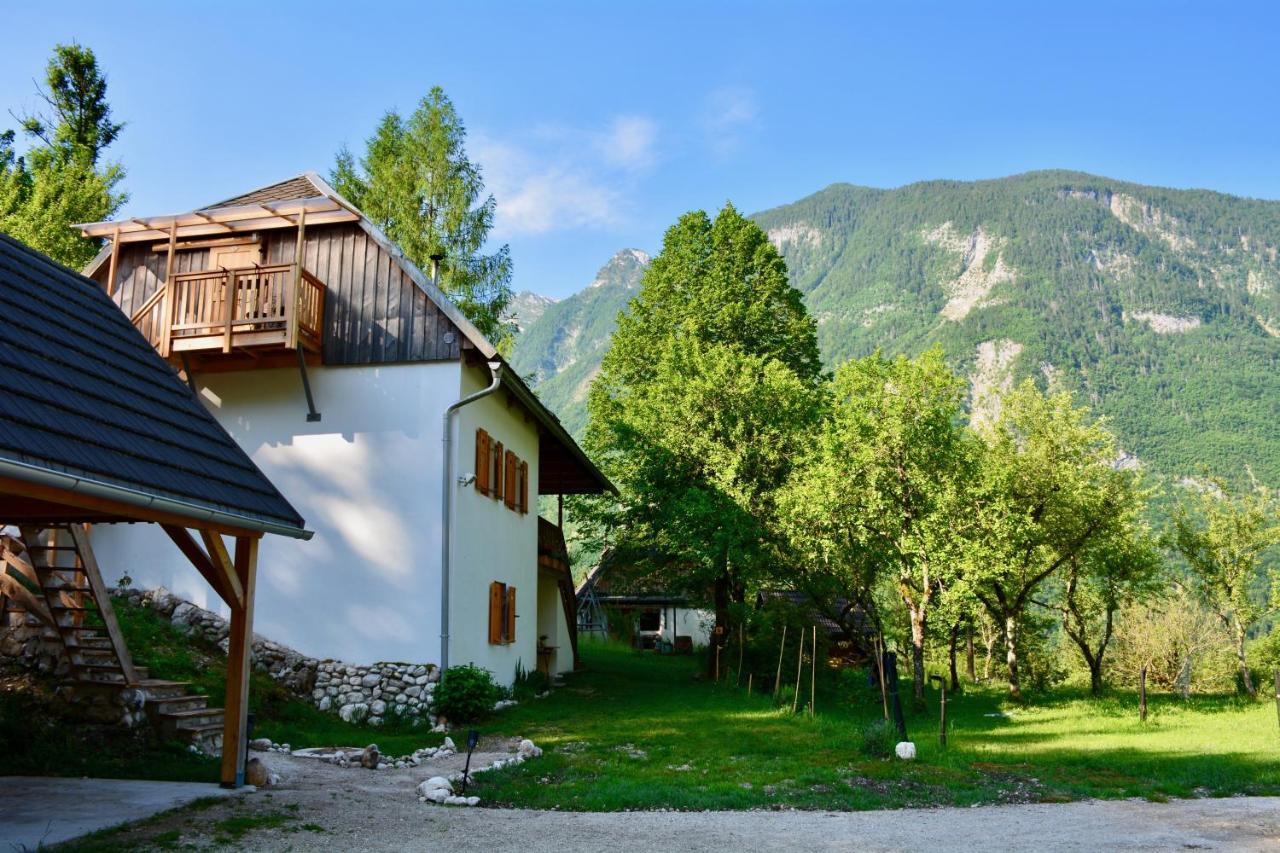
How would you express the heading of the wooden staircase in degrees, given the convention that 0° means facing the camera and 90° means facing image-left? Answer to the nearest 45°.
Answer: approximately 315°

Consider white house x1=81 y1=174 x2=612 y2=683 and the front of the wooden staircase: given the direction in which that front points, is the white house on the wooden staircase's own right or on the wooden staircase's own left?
on the wooden staircase's own left

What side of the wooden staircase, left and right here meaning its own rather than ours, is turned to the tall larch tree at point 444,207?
left

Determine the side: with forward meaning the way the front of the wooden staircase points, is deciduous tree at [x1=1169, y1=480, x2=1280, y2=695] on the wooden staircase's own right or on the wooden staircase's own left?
on the wooden staircase's own left

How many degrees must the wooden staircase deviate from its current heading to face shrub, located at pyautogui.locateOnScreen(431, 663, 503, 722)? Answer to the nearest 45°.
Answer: approximately 90° to its left

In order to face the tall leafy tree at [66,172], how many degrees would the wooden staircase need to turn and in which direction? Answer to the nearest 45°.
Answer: approximately 135° to its left
